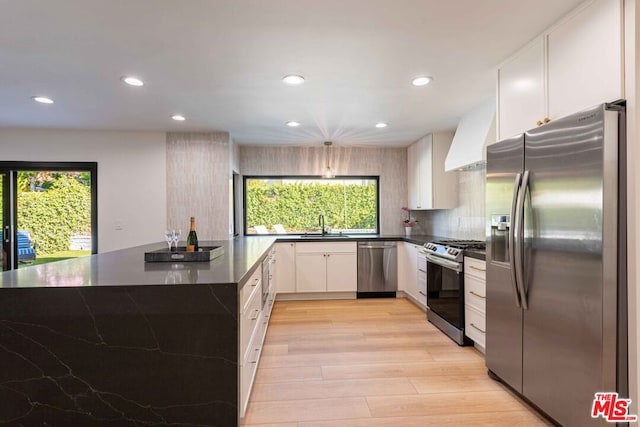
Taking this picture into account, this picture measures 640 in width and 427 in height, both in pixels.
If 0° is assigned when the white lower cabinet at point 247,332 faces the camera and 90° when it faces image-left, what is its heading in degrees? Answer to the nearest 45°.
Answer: approximately 270°

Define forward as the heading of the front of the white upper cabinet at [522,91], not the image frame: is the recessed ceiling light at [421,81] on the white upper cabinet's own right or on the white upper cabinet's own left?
on the white upper cabinet's own right

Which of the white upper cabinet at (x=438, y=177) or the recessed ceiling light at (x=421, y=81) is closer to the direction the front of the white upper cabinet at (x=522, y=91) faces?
the recessed ceiling light

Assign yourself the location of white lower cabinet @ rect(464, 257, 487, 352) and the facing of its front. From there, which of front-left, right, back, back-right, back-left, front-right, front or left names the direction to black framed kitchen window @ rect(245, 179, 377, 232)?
right

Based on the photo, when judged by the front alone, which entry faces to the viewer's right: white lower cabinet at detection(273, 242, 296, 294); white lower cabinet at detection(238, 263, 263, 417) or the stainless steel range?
white lower cabinet at detection(238, 263, 263, 417)

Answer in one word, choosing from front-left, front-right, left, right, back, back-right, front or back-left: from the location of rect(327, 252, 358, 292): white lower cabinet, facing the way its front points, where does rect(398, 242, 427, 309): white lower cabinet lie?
left

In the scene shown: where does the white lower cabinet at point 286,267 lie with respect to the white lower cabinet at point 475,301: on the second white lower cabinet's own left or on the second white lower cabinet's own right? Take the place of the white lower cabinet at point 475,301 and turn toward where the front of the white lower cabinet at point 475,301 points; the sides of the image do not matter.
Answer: on the second white lower cabinet's own right

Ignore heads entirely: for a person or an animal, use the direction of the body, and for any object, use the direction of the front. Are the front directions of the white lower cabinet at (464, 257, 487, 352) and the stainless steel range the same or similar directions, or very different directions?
same or similar directions

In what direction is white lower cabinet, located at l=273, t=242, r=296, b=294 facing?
toward the camera

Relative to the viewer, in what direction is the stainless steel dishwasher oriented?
toward the camera

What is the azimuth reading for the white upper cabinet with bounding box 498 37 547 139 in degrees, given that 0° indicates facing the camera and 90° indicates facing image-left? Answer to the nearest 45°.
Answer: approximately 45°

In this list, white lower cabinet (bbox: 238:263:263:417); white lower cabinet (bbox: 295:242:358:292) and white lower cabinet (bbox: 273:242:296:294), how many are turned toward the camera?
2

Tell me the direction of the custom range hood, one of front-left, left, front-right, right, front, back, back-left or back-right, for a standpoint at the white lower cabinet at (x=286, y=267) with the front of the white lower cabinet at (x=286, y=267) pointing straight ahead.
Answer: front-left

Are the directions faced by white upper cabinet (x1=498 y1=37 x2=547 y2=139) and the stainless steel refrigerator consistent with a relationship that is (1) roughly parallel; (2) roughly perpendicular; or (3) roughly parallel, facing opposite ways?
roughly parallel

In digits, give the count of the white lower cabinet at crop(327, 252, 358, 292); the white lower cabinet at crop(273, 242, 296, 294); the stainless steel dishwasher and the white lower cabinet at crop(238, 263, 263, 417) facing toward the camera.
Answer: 3

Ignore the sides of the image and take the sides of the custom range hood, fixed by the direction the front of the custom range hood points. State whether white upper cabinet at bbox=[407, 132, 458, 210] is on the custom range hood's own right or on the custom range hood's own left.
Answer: on the custom range hood's own right

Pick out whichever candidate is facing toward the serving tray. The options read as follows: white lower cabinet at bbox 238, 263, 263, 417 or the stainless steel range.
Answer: the stainless steel range

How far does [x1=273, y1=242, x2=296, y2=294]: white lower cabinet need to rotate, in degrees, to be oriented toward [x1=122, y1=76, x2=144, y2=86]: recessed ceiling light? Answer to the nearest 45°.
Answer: approximately 45° to its right

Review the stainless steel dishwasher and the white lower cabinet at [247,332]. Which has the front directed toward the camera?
the stainless steel dishwasher
